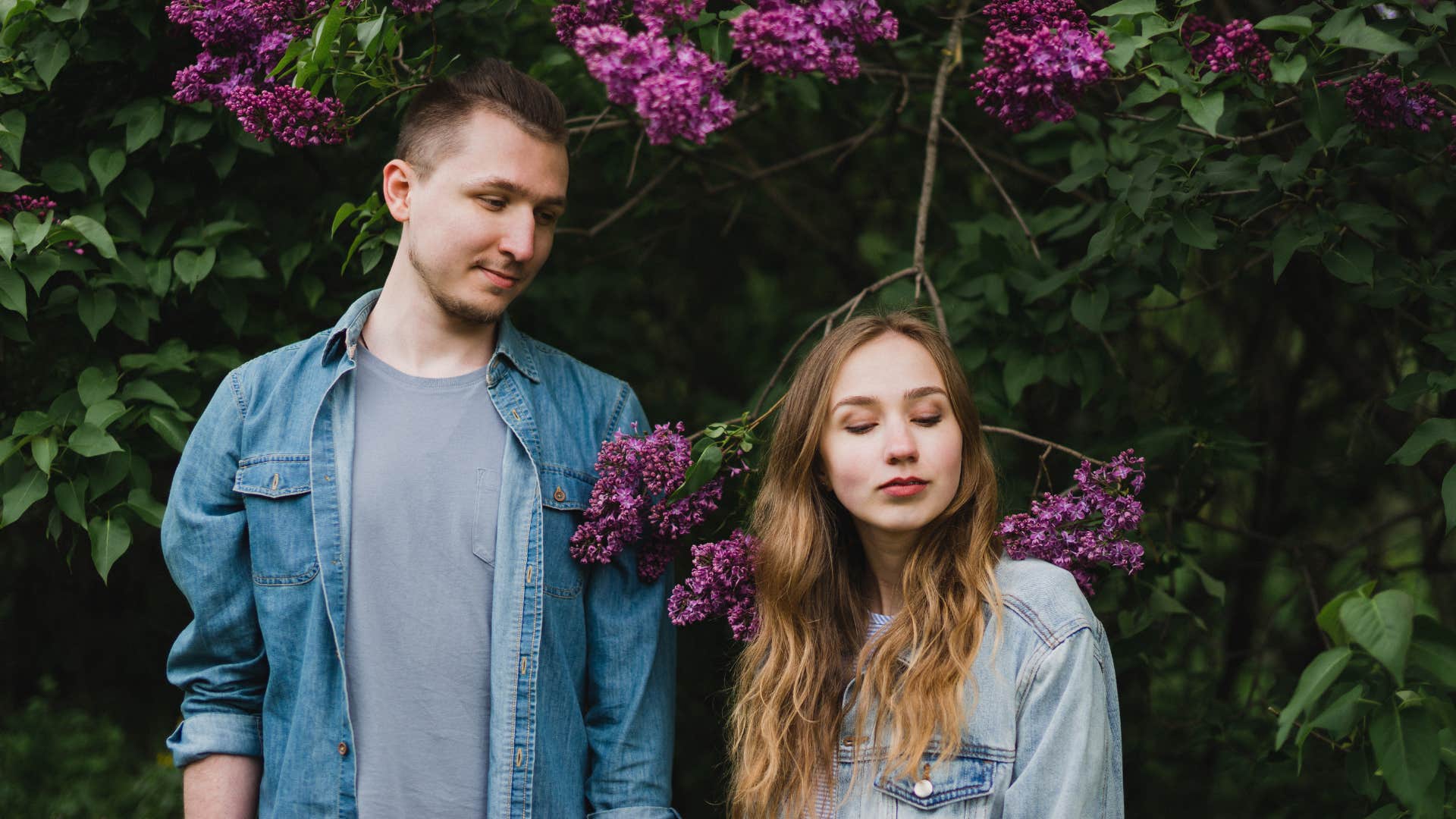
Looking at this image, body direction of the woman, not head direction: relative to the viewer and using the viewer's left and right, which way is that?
facing the viewer and to the left of the viewer

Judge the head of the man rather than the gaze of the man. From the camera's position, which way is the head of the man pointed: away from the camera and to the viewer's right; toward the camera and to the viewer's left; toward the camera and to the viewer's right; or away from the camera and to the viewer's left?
toward the camera and to the viewer's right

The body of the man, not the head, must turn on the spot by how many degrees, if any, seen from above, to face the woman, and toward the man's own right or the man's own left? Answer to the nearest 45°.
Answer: approximately 90° to the man's own left

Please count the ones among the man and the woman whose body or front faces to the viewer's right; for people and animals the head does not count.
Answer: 0

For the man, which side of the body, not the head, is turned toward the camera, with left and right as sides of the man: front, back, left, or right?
front
